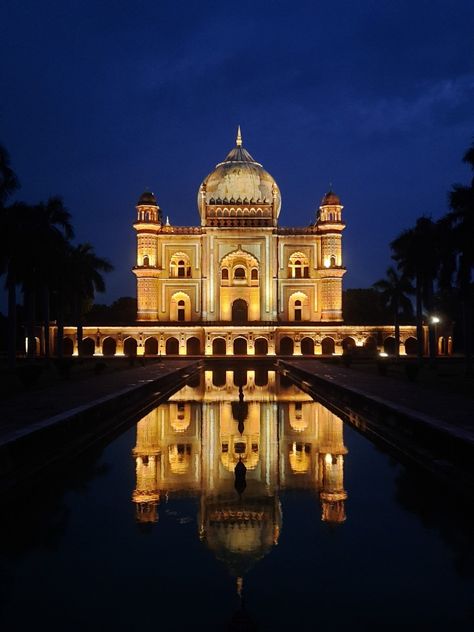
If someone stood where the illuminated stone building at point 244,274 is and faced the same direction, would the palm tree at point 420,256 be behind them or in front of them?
in front

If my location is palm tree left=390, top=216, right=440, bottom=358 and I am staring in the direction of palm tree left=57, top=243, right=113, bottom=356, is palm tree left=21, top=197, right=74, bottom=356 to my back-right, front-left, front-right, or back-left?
front-left

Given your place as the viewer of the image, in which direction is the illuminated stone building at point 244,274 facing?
facing the viewer

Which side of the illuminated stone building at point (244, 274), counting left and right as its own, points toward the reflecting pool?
front

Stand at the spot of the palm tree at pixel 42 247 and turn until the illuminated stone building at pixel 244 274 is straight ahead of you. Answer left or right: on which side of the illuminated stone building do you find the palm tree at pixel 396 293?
right

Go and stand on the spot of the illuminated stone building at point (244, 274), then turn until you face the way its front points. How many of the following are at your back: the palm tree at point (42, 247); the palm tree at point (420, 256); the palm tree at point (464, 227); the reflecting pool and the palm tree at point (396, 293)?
0

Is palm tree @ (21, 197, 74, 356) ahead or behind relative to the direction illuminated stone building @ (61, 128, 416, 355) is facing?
ahead

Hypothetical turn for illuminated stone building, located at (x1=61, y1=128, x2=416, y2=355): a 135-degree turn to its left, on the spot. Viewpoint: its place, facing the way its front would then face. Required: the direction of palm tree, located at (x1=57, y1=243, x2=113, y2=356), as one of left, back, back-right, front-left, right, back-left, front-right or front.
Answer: back

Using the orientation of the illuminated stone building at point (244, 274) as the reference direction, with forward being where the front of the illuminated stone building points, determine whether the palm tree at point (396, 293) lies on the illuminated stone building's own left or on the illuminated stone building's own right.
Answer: on the illuminated stone building's own left

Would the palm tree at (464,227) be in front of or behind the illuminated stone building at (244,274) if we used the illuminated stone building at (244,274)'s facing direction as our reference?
in front
